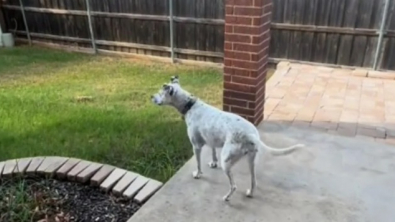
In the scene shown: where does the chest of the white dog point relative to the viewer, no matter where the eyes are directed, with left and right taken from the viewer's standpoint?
facing away from the viewer and to the left of the viewer

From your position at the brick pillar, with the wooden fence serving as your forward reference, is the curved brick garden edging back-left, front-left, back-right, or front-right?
back-left

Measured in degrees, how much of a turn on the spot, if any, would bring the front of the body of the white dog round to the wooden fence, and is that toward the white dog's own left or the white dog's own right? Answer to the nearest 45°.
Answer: approximately 45° to the white dog's own right

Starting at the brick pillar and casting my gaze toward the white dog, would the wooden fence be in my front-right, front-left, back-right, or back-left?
back-right

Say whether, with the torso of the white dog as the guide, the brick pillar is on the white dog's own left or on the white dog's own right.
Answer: on the white dog's own right

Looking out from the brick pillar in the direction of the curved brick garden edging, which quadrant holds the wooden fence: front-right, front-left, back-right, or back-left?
back-right

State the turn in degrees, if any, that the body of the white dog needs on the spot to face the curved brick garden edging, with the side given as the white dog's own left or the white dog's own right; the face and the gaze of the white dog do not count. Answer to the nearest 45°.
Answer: approximately 45° to the white dog's own left
